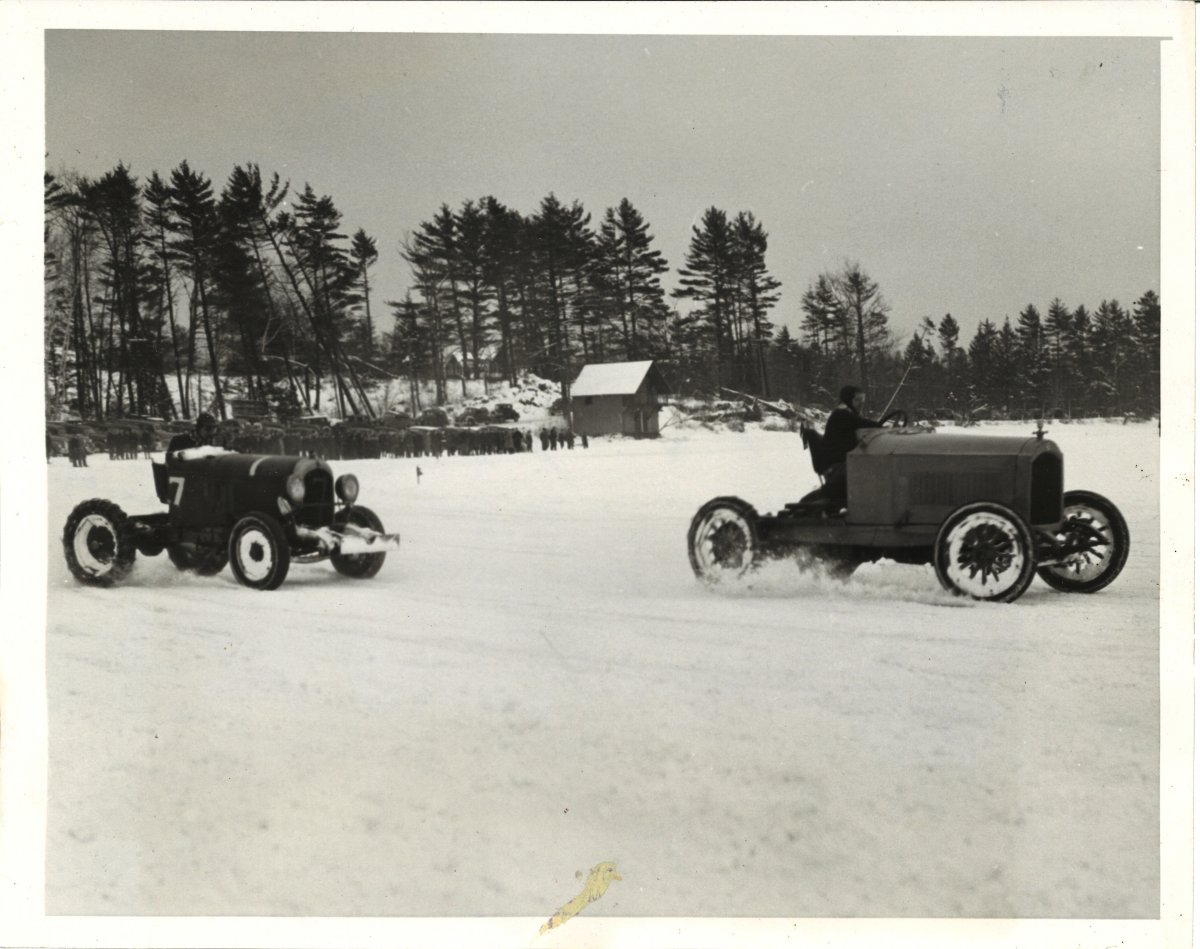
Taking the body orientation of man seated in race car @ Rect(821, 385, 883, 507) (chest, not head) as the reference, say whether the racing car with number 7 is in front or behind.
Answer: behind

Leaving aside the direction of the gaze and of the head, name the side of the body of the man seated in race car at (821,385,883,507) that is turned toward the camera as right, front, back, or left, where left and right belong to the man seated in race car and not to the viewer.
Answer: right

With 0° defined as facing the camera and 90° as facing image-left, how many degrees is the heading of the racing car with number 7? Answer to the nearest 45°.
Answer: approximately 315°
